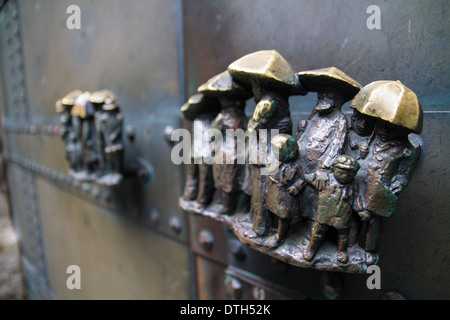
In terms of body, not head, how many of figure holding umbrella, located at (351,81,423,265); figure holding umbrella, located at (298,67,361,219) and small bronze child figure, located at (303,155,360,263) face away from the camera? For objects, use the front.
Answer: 0

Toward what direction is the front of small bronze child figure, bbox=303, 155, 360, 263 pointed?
toward the camera

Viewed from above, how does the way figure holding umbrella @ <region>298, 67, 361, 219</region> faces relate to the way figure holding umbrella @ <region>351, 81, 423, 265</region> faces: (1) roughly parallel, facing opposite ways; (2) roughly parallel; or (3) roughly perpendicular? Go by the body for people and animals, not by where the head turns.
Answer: roughly parallel

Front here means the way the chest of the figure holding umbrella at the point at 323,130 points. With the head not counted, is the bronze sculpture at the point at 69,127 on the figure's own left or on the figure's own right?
on the figure's own right

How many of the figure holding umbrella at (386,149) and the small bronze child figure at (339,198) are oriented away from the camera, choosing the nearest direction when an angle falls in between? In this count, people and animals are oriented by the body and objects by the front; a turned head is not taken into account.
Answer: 0

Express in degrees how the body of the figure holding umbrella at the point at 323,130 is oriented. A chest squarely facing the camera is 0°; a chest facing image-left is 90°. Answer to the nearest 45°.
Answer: approximately 45°

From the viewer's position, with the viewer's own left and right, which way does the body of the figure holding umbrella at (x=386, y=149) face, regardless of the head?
facing the viewer and to the left of the viewer
